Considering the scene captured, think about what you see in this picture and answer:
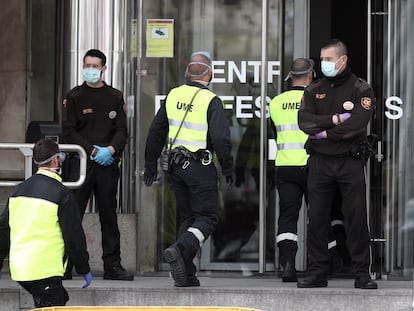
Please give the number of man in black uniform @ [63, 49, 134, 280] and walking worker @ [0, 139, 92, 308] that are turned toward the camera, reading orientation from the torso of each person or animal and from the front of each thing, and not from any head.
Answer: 1

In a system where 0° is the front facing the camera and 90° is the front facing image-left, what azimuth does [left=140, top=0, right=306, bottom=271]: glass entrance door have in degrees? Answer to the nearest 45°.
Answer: approximately 0°

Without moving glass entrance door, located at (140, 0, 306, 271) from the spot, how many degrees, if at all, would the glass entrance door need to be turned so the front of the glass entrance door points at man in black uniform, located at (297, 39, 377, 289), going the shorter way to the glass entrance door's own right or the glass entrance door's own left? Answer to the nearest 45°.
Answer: approximately 45° to the glass entrance door's own left

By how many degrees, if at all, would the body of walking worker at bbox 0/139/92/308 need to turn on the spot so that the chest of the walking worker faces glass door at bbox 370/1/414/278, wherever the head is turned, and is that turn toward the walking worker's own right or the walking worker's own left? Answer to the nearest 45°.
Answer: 0° — they already face it

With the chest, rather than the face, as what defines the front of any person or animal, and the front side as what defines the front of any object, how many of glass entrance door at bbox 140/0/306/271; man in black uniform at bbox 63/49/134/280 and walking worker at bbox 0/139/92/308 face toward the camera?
2

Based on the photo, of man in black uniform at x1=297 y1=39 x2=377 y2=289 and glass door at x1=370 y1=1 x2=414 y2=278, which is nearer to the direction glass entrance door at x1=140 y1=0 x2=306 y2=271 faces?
the man in black uniform

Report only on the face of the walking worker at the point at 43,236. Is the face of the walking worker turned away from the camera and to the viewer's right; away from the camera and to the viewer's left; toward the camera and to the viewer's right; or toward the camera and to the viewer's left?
away from the camera and to the viewer's right

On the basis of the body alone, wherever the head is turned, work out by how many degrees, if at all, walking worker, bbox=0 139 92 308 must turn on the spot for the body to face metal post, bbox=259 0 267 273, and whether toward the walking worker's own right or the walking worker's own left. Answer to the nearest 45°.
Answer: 0° — they already face it

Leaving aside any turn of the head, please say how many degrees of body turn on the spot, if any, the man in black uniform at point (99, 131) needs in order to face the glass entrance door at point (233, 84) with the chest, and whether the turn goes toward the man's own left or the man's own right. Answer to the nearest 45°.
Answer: approximately 135° to the man's own left
